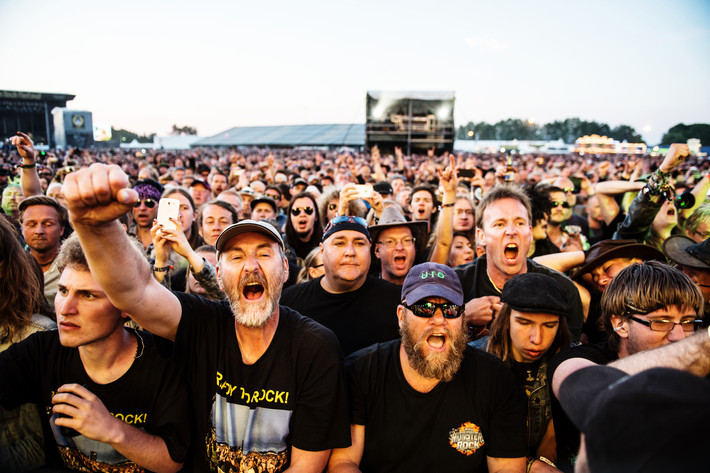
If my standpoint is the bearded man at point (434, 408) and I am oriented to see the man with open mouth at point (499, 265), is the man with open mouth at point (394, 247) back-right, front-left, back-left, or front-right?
front-left

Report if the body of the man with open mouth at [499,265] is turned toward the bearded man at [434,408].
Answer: yes

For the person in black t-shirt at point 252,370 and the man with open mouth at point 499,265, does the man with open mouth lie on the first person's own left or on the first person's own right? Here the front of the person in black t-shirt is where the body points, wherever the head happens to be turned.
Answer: on the first person's own left

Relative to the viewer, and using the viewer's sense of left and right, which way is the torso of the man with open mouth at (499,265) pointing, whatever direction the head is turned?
facing the viewer

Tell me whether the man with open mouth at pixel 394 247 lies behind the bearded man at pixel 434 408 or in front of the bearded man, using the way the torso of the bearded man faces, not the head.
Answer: behind

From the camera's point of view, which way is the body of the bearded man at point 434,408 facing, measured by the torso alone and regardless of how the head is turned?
toward the camera
